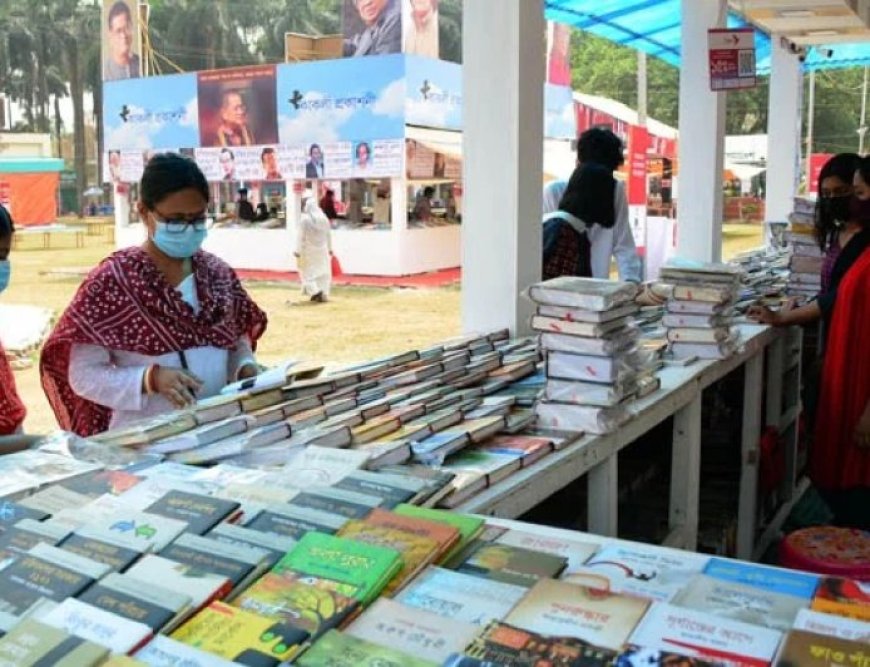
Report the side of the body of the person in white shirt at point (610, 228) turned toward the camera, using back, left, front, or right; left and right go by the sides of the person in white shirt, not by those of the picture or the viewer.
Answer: back

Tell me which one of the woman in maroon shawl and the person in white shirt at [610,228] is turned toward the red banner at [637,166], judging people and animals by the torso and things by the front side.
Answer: the person in white shirt

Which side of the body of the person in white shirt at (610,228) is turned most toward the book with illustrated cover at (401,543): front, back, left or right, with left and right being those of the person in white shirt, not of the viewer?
back

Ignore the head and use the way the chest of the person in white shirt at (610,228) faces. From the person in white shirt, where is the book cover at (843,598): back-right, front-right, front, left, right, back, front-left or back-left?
back

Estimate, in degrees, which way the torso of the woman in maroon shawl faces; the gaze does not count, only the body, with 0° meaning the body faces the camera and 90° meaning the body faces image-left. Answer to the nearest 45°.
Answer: approximately 315°

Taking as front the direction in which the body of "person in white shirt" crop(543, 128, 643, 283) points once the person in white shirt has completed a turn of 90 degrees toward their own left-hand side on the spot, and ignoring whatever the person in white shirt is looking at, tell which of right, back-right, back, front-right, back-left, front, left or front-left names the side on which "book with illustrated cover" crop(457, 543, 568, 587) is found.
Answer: left

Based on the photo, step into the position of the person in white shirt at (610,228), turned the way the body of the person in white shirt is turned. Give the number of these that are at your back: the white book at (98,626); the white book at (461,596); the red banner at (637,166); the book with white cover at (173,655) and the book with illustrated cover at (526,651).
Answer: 4

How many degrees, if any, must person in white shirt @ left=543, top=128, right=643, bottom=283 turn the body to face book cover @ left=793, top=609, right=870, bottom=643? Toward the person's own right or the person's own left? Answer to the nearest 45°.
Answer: approximately 180°

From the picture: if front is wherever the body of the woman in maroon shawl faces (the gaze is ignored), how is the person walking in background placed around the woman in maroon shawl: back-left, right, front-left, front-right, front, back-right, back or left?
back-left

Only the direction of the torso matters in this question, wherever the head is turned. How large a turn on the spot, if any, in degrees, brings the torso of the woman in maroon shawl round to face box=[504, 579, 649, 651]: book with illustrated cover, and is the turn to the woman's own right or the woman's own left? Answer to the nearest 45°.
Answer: approximately 45° to the woman's own right

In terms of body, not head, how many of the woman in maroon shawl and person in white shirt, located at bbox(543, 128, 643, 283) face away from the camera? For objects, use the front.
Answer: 1

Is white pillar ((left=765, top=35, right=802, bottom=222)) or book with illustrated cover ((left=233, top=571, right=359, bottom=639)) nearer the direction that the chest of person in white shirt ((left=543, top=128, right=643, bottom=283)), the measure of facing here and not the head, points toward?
the white pillar

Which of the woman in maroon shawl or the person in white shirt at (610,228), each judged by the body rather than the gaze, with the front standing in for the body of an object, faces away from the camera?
the person in white shirt

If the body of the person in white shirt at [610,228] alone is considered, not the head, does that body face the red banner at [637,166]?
yes

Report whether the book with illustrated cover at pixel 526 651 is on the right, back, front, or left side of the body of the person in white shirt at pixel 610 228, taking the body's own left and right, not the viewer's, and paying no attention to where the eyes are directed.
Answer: back

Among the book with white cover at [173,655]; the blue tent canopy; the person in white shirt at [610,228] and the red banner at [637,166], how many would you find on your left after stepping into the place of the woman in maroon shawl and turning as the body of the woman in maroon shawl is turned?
3
